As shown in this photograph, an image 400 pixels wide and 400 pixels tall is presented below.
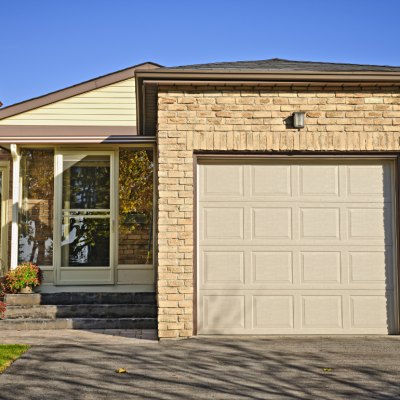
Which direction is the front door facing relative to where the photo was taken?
toward the camera

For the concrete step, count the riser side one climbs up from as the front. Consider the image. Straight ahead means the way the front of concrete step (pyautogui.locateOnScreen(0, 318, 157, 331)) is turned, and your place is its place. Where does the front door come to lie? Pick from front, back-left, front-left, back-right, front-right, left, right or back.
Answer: back

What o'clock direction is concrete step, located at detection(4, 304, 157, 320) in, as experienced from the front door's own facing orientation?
The concrete step is roughly at 12 o'clock from the front door.

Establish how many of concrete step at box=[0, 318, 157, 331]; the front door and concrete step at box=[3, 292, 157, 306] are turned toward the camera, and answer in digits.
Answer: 3

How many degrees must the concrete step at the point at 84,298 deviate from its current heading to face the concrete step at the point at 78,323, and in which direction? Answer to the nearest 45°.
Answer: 0° — it already faces it

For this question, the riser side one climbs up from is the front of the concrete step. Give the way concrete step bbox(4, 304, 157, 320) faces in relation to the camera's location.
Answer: facing the viewer

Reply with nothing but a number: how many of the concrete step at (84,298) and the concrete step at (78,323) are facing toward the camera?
2

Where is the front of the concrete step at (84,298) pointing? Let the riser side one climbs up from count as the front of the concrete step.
toward the camera

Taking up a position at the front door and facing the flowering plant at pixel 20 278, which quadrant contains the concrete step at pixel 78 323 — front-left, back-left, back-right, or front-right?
front-left
